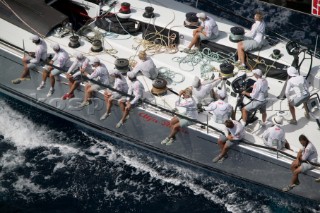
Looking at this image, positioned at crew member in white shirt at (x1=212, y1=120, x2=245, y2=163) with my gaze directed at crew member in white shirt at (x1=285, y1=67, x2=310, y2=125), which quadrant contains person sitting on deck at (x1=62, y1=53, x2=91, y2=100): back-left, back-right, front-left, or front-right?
back-left

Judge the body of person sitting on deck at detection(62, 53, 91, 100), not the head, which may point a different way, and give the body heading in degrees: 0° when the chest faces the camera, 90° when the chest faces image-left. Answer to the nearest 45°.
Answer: approximately 45°

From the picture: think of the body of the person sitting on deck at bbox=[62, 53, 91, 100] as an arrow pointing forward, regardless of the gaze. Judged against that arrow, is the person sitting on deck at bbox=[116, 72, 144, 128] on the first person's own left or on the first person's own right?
on the first person's own left

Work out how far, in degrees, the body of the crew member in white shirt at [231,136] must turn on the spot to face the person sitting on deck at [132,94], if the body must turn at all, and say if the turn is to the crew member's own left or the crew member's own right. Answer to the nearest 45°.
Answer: approximately 45° to the crew member's own right

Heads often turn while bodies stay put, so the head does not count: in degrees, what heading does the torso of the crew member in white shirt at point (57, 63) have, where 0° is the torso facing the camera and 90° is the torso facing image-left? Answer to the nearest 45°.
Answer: approximately 45°

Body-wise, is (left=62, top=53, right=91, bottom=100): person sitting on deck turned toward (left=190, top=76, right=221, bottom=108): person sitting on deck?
no

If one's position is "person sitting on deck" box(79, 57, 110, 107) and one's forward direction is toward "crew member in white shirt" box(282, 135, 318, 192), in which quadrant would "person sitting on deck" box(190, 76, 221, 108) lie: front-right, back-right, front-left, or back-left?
front-left

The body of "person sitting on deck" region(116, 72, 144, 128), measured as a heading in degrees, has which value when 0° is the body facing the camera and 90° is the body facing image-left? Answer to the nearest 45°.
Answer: approximately 45°

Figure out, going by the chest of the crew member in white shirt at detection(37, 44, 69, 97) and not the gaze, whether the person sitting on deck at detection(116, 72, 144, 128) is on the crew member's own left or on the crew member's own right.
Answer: on the crew member's own left

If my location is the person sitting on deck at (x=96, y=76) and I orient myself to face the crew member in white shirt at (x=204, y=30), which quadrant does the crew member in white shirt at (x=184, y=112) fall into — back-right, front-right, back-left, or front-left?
front-right

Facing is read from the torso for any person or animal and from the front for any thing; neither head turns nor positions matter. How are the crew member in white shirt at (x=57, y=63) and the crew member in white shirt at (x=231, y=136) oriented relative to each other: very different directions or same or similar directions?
same or similar directions

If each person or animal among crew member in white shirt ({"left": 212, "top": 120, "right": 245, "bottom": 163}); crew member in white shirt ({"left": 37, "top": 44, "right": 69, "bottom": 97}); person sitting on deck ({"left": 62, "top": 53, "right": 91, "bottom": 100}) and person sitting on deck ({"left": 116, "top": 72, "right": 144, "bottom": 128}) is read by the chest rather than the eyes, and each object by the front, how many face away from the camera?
0

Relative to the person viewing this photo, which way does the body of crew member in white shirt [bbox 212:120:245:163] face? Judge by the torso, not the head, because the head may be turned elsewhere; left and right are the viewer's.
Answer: facing the viewer and to the left of the viewer
